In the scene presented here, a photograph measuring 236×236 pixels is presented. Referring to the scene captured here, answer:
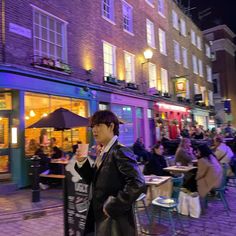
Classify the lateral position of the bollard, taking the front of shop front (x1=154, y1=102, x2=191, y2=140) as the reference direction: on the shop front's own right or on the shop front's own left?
on the shop front's own right

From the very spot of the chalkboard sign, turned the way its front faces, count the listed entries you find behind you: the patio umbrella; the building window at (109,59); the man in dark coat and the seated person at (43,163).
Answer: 3

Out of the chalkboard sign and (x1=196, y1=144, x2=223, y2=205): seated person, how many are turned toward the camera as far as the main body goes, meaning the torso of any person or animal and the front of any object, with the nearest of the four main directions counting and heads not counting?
1

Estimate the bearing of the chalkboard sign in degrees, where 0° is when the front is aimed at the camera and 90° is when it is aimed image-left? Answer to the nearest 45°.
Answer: approximately 0°

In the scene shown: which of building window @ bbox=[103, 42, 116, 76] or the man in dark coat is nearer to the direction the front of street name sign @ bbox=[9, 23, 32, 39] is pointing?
the man in dark coat

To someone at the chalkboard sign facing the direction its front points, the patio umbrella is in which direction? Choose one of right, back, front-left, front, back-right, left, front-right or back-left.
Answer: back

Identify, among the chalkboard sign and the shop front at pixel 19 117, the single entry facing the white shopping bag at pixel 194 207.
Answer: the shop front

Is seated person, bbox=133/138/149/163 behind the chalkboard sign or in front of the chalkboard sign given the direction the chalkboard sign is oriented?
behind
